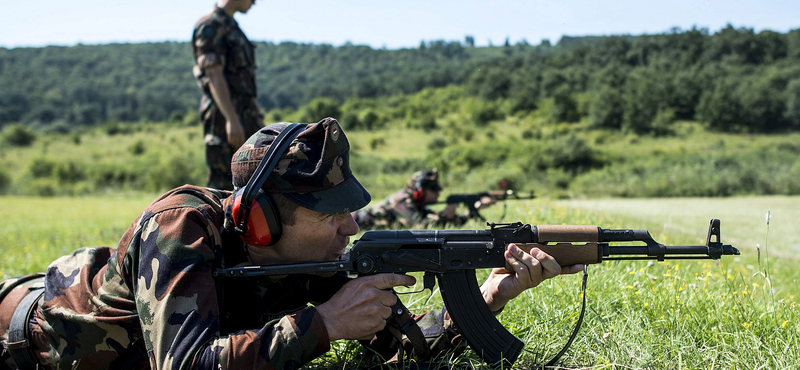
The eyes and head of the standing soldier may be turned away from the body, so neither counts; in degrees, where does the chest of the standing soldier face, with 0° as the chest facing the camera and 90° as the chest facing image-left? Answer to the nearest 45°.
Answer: approximately 270°

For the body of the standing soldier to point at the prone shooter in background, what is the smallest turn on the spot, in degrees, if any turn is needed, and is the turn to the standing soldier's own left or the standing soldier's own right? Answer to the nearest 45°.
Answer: approximately 45° to the standing soldier's own left

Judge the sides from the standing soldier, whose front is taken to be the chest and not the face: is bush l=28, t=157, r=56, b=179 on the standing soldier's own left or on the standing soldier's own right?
on the standing soldier's own left

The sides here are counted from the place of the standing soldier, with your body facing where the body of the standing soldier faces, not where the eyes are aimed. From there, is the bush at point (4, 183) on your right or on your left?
on your left

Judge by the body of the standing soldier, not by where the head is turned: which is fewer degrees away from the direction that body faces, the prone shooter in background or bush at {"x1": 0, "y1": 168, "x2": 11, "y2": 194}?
the prone shooter in background

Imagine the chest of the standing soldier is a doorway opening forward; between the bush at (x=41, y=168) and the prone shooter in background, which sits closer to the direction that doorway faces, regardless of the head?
the prone shooter in background
